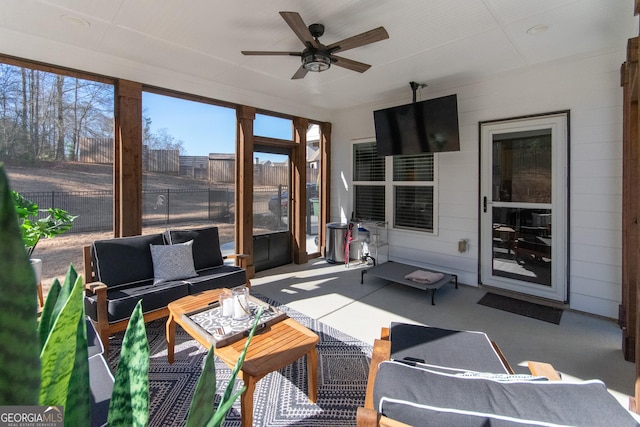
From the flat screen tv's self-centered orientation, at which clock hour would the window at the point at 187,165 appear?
The window is roughly at 1 o'clock from the flat screen tv.

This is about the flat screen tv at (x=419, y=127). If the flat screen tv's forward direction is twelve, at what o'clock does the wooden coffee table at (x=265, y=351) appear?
The wooden coffee table is roughly at 11 o'clock from the flat screen tv.

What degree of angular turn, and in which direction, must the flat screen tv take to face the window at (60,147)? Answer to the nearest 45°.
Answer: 0° — it already faces it

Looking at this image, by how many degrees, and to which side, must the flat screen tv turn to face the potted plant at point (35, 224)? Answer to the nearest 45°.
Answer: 0° — it already faces it

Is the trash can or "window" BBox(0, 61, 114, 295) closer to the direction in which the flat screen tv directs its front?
the window

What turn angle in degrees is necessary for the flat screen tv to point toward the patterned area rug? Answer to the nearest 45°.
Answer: approximately 45° to its left

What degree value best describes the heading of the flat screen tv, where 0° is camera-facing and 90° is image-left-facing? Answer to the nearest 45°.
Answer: approximately 45°

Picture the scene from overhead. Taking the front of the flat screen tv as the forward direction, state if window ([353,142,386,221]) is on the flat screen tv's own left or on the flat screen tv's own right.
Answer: on the flat screen tv's own right

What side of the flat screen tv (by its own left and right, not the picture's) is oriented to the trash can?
right
